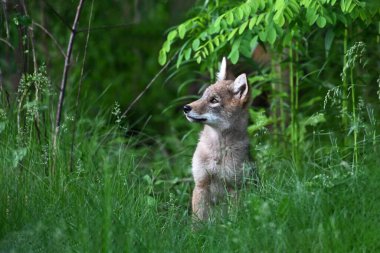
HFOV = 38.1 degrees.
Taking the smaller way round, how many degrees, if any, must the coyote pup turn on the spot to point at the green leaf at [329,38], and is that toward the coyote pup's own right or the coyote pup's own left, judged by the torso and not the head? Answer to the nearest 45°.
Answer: approximately 135° to the coyote pup's own left

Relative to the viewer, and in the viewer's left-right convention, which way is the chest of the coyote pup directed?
facing the viewer and to the left of the viewer
